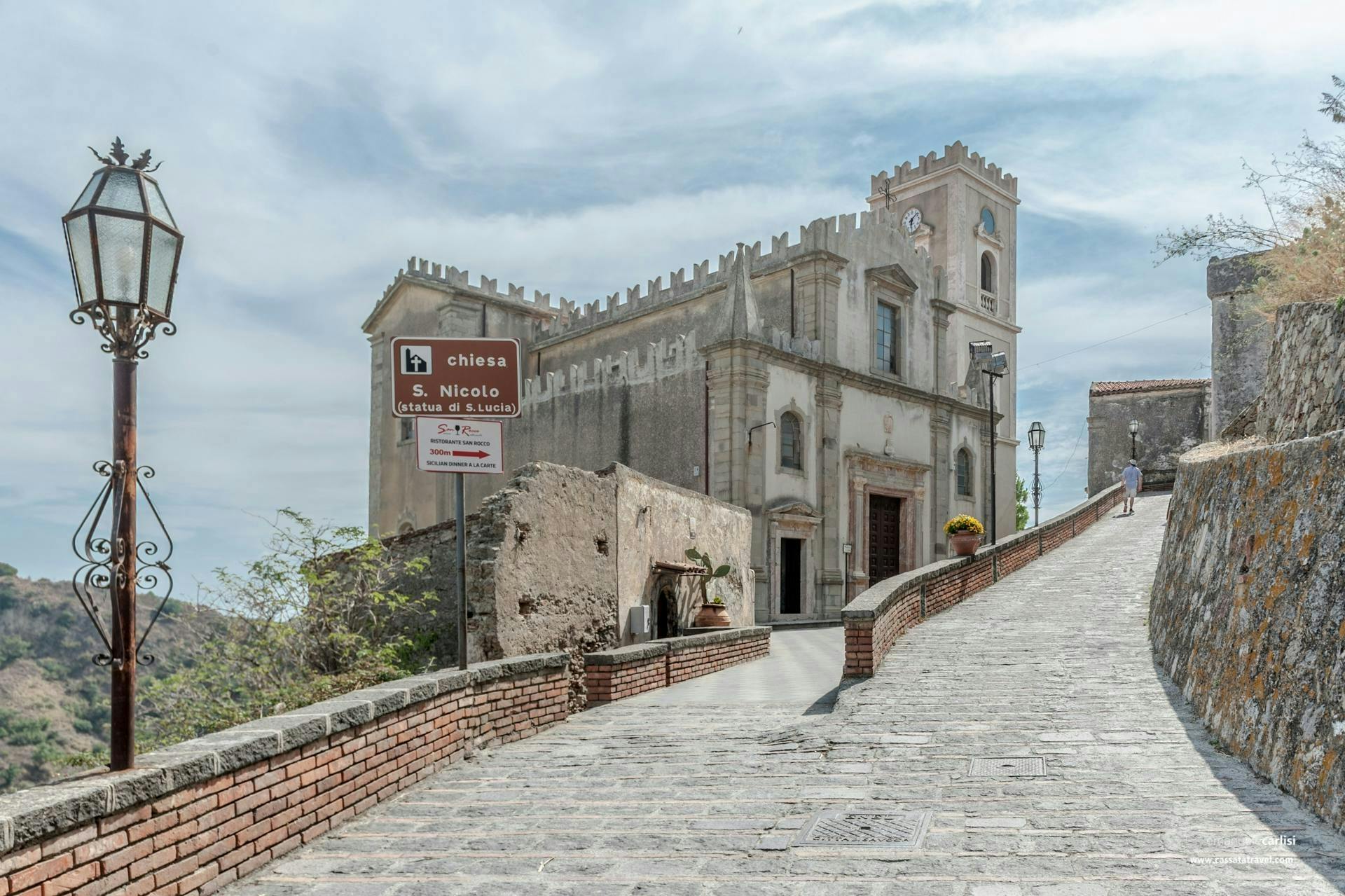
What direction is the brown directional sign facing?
toward the camera

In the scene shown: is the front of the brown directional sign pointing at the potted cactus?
no

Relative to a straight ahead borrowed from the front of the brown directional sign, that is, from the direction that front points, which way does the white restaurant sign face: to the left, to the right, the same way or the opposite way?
the same way

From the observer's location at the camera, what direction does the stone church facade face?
facing the viewer and to the right of the viewer

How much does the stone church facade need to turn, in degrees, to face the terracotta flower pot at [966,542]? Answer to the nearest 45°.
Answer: approximately 45° to its right

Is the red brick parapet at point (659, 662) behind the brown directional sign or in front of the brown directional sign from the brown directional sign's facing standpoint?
behind

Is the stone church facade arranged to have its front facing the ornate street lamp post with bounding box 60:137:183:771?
no

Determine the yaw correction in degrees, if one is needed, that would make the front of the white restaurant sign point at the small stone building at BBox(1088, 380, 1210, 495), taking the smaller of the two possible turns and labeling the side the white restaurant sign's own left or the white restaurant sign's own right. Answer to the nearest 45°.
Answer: approximately 135° to the white restaurant sign's own left

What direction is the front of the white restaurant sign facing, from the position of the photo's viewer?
facing the viewer

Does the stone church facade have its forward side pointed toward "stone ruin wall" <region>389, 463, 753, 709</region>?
no

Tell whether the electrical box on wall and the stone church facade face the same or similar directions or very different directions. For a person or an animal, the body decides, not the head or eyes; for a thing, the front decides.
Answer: same or similar directions

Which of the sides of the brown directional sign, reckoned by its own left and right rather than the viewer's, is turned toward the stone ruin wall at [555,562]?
back

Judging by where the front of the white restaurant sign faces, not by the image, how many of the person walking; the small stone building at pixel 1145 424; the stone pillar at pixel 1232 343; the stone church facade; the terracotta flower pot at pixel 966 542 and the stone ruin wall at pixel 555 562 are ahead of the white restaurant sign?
0

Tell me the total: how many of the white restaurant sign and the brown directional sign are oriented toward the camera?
2

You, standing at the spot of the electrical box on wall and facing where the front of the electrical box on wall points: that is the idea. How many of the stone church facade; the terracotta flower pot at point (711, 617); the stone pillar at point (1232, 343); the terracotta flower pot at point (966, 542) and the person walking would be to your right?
0

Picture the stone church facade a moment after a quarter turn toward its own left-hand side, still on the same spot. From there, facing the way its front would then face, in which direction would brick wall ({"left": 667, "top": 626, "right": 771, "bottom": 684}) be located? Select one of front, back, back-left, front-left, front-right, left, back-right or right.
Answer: back-right
